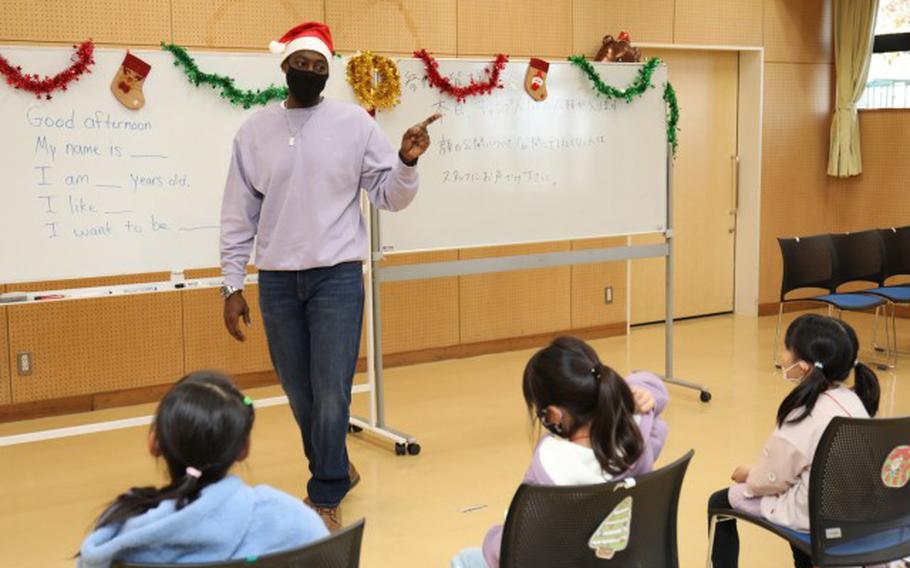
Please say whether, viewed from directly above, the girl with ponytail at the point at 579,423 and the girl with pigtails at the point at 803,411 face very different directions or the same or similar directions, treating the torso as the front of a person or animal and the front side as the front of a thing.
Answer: same or similar directions

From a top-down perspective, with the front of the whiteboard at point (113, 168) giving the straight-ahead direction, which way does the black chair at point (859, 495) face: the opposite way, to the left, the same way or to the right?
the opposite way

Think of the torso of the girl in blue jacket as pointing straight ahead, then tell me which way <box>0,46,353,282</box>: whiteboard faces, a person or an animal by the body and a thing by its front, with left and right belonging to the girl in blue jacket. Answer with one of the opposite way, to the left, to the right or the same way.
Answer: the opposite way

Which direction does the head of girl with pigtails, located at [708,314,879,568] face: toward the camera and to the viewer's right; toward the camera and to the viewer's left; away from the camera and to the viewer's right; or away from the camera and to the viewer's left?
away from the camera and to the viewer's left

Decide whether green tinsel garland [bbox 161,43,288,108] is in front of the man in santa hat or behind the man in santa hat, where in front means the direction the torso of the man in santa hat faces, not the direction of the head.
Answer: behind

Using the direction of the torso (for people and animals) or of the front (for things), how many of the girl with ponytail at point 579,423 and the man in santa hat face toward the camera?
1

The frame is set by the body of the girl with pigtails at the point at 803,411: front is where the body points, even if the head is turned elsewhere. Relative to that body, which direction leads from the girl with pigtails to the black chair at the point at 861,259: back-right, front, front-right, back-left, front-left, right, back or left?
front-right

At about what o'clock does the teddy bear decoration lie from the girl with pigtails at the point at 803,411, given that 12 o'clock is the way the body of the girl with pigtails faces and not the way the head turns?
The teddy bear decoration is roughly at 1 o'clock from the girl with pigtails.

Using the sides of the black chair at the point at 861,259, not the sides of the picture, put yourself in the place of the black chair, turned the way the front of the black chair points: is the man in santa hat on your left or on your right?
on your right

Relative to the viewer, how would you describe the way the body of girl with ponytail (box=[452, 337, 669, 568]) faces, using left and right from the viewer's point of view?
facing away from the viewer and to the left of the viewer

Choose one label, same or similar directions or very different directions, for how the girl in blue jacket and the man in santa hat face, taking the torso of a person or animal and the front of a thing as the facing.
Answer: very different directions

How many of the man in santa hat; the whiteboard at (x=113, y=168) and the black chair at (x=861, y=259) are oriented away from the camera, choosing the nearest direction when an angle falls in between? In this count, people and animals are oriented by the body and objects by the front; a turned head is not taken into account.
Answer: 0

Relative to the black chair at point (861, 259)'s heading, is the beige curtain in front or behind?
behind

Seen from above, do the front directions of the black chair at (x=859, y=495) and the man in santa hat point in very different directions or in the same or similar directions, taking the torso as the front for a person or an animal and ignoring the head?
very different directions

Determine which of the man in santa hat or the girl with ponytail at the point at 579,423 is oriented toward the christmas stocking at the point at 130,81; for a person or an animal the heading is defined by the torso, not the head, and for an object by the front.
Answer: the girl with ponytail

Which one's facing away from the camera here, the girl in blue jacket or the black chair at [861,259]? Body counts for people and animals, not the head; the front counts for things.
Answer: the girl in blue jacket

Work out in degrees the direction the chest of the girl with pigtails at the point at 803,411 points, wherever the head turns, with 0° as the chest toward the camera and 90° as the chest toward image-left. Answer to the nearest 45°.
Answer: approximately 135°

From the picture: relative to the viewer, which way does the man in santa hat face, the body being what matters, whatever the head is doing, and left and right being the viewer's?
facing the viewer
